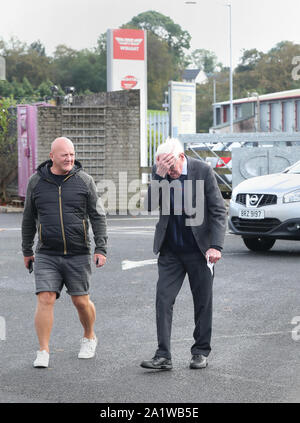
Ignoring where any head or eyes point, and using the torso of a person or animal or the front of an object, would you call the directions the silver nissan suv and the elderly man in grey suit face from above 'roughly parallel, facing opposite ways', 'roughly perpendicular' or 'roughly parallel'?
roughly parallel

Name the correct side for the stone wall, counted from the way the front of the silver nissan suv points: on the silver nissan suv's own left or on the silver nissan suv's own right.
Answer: on the silver nissan suv's own right

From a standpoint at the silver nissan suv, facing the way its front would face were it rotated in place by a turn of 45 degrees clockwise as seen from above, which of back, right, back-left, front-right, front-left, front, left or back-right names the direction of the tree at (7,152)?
front-right

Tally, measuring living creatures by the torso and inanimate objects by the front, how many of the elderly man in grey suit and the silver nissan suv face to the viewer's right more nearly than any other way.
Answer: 0

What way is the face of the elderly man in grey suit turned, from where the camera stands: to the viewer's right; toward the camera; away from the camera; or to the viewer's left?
toward the camera

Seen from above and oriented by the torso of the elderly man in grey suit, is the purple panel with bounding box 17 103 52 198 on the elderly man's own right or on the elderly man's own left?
on the elderly man's own right

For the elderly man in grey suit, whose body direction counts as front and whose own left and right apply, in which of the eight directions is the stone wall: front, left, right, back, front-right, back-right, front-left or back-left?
back-right
